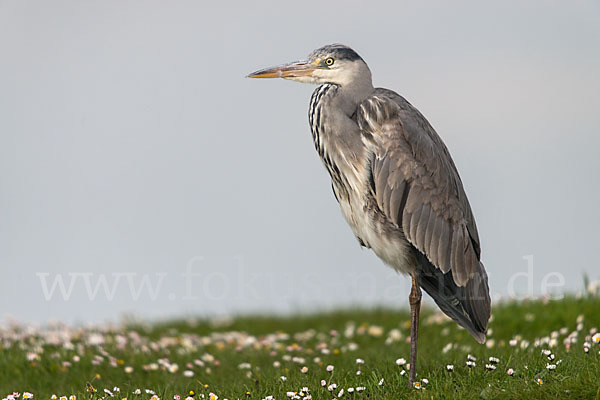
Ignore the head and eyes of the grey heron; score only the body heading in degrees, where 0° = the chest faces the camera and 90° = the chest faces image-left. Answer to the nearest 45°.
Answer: approximately 90°
